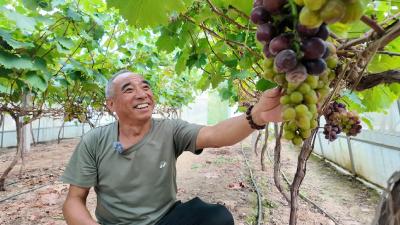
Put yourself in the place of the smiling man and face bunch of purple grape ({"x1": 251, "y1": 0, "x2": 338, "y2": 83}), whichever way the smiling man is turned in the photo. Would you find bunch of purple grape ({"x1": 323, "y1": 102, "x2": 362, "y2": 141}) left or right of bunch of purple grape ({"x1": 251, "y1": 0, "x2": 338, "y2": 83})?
left

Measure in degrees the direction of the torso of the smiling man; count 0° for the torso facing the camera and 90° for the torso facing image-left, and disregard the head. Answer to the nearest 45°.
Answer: approximately 315°

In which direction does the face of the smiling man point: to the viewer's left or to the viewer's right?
to the viewer's right
